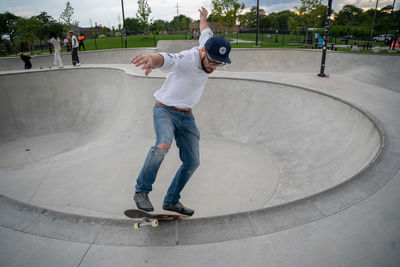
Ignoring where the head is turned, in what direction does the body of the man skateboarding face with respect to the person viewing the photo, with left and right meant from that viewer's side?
facing the viewer and to the right of the viewer

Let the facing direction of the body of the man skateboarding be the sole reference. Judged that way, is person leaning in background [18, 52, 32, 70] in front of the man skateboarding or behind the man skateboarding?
behind

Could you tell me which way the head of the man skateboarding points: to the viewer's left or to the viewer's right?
to the viewer's right

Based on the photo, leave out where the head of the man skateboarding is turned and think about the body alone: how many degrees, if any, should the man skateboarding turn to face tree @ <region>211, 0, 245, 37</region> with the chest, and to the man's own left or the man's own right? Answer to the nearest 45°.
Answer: approximately 135° to the man's own left

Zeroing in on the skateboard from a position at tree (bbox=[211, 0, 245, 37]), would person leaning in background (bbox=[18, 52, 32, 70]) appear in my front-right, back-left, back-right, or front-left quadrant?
front-right
